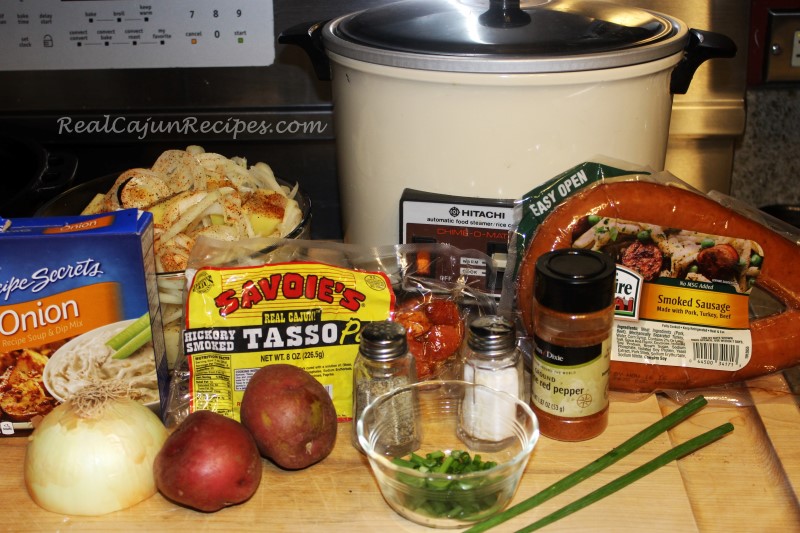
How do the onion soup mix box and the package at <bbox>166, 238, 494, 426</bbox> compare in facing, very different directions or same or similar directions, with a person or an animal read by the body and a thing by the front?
same or similar directions

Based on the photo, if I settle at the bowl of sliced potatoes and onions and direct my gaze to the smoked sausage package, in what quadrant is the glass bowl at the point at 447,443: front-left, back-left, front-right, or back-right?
front-right

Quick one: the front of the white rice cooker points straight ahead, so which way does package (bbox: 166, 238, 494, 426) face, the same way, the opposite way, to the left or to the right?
the same way

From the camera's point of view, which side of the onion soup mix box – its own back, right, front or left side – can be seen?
front

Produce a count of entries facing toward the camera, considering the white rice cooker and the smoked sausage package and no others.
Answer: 2

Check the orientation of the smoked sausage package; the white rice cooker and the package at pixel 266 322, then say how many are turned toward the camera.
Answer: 3

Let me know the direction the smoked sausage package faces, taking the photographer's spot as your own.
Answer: facing the viewer

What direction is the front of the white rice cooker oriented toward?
toward the camera
